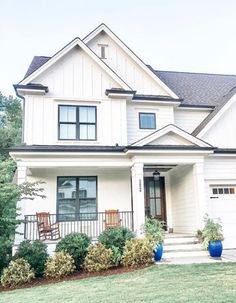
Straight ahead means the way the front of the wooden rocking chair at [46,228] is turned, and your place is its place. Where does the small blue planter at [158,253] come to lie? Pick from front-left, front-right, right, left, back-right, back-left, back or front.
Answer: front

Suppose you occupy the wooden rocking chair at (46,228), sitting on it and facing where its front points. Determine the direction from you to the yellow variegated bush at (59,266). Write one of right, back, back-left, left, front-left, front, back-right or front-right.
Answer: front-right

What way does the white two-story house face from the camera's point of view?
toward the camera

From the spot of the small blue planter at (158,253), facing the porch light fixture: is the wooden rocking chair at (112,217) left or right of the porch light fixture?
left

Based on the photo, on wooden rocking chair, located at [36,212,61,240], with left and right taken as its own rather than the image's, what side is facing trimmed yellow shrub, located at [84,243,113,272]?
front

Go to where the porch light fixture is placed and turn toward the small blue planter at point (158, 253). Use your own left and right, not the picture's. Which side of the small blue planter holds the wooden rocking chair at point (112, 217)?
right

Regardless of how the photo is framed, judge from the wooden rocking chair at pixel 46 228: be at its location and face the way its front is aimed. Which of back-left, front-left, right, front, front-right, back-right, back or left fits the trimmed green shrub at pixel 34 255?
front-right

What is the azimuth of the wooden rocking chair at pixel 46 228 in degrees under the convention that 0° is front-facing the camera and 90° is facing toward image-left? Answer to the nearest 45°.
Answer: approximately 315°

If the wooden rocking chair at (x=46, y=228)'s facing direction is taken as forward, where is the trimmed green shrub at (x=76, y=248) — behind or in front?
in front
